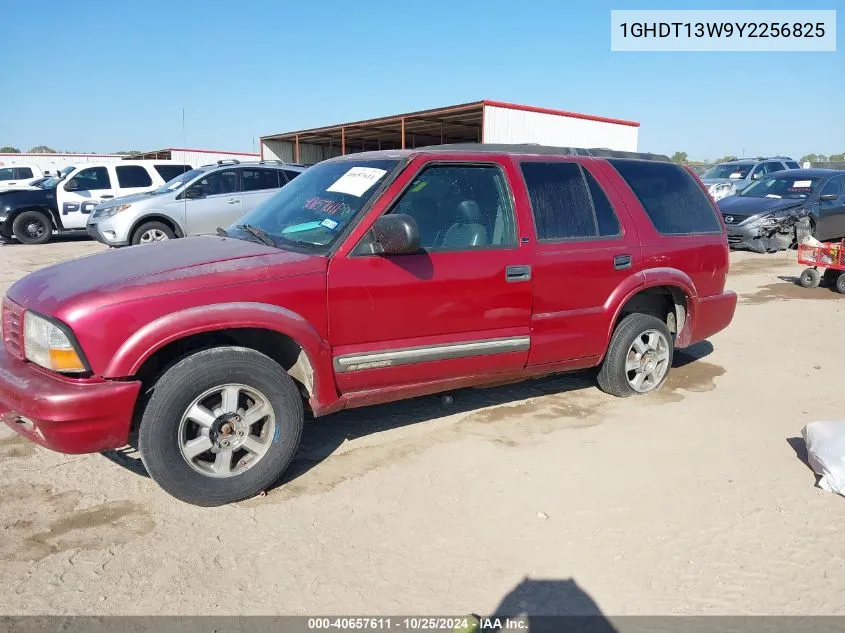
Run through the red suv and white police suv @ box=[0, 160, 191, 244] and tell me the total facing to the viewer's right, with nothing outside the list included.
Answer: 0

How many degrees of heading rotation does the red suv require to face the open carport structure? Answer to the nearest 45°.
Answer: approximately 135° to its right

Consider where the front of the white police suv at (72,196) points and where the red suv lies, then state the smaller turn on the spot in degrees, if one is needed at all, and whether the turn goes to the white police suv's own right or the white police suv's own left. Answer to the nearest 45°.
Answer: approximately 90° to the white police suv's own left

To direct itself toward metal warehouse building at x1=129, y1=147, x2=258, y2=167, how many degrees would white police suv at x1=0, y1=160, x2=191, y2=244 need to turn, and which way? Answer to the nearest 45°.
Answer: approximately 90° to its right

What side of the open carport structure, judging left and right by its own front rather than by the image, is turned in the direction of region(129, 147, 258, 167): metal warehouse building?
right

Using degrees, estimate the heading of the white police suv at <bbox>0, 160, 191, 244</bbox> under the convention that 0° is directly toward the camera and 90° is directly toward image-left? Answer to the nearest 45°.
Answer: approximately 90°

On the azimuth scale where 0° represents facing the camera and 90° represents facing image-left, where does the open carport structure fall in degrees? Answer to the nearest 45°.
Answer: approximately 45°

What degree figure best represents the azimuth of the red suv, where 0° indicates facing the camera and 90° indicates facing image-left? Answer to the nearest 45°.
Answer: approximately 45°
